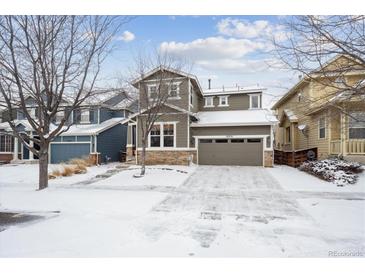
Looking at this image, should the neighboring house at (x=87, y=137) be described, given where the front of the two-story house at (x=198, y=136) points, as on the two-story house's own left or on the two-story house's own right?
on the two-story house's own right

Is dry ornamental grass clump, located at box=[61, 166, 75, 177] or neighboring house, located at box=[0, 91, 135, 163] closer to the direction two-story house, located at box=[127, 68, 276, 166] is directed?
the dry ornamental grass clump

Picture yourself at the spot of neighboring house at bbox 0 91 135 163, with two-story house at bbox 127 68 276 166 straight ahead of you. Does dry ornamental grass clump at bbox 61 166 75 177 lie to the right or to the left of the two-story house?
right

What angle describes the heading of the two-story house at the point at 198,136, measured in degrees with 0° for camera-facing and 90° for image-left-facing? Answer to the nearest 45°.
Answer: approximately 0°

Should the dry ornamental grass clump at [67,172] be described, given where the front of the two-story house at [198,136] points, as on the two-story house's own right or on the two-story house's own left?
on the two-story house's own right

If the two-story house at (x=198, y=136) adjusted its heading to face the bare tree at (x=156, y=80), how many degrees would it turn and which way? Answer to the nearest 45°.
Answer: approximately 45° to its right

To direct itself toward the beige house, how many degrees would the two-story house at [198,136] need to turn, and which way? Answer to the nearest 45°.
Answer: approximately 45° to its left
